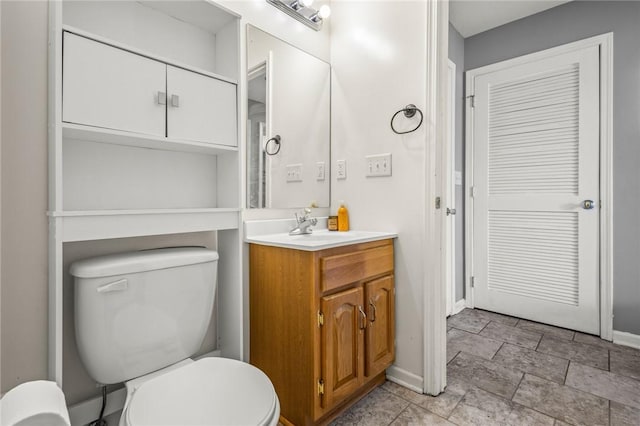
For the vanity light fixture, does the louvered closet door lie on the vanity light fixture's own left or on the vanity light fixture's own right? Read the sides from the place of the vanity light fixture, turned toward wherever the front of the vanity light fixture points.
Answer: on the vanity light fixture's own left

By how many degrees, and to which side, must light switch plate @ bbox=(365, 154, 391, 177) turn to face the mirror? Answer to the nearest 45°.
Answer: approximately 45° to its right

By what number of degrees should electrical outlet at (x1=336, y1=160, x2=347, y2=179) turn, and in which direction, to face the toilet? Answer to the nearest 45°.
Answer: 0° — it already faces it

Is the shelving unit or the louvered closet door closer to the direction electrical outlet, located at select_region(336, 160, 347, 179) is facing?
the shelving unit

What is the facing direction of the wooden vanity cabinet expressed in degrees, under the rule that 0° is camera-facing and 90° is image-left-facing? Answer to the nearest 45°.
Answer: approximately 315°

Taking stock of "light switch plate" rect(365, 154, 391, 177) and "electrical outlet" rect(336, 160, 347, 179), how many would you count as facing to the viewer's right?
0

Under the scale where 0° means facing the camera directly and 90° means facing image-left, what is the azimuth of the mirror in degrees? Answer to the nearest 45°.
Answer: approximately 315°
